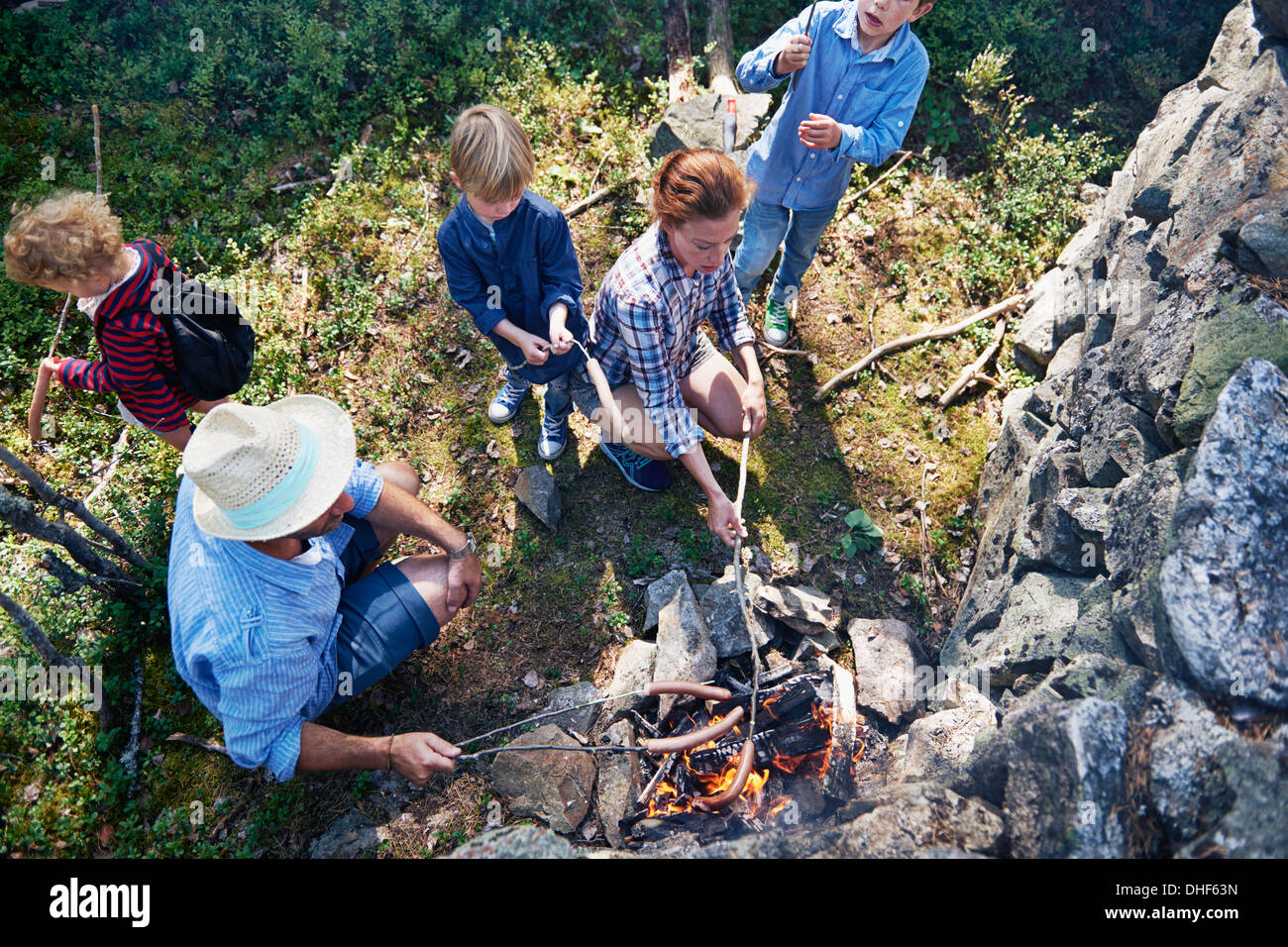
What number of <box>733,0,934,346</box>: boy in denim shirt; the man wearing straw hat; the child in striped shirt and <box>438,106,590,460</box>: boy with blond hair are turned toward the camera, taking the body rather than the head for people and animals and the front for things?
2

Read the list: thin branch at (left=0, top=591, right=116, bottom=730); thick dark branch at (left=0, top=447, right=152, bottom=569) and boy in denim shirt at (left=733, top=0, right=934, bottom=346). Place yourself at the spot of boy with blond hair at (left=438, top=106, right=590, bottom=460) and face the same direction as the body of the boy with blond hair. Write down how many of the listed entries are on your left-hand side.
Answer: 1

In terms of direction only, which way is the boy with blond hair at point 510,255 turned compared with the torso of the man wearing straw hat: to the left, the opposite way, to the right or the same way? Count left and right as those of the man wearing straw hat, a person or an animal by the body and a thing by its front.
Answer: to the right

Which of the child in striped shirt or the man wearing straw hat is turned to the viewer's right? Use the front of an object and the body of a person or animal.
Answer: the man wearing straw hat

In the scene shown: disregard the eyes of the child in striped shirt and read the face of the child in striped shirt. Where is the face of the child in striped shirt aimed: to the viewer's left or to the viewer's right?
to the viewer's left

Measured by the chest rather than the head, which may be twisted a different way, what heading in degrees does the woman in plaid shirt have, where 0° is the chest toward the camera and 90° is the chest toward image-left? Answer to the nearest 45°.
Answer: approximately 315°

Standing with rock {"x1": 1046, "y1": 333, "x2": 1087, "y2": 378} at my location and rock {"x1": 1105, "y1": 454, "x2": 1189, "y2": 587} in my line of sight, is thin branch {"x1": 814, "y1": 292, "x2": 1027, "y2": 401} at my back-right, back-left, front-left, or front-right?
back-right

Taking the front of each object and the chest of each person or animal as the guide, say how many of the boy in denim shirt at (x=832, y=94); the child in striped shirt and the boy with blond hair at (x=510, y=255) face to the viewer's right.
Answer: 0

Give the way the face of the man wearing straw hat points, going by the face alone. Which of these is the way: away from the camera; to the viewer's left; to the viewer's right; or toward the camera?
to the viewer's right

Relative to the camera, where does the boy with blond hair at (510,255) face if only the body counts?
toward the camera

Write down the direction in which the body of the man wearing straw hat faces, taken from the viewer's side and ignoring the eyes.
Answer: to the viewer's right

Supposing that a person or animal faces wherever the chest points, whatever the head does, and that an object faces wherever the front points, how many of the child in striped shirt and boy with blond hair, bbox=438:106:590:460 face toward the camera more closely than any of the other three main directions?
1

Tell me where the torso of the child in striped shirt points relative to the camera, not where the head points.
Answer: to the viewer's left

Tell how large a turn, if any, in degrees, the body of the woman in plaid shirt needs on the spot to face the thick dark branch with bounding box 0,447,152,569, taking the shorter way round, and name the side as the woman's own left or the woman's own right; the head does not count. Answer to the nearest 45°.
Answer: approximately 135° to the woman's own right

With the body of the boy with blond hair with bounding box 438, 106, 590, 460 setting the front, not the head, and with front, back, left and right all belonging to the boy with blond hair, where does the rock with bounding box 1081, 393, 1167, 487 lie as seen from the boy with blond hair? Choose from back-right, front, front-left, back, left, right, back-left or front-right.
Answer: left
